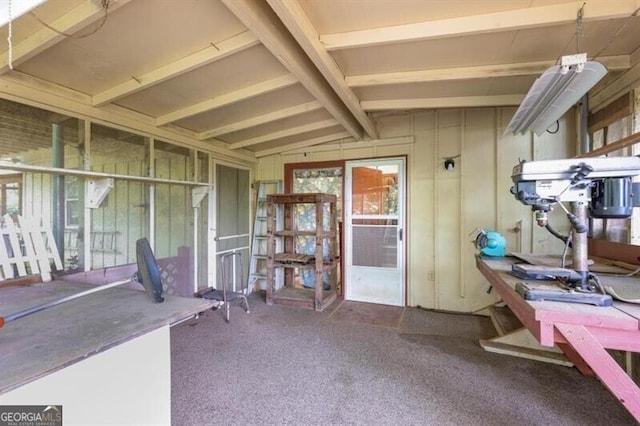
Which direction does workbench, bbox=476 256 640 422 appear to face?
to the viewer's left

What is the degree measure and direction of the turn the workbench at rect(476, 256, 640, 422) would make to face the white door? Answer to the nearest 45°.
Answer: approximately 45° to its right

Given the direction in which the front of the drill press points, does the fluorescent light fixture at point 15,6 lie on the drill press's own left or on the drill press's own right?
on the drill press's own left

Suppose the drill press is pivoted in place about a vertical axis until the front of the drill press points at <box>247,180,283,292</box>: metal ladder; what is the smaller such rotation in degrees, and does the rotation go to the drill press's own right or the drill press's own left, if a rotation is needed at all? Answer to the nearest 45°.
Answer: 0° — it already faces it

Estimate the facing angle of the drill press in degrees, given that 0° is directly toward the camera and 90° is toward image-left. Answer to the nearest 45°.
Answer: approximately 90°

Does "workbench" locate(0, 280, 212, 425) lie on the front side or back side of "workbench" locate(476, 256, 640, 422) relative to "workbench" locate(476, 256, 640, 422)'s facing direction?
on the front side

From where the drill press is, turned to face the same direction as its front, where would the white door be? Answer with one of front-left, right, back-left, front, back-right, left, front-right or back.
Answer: front-right

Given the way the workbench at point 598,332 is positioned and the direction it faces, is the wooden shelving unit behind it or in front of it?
in front
